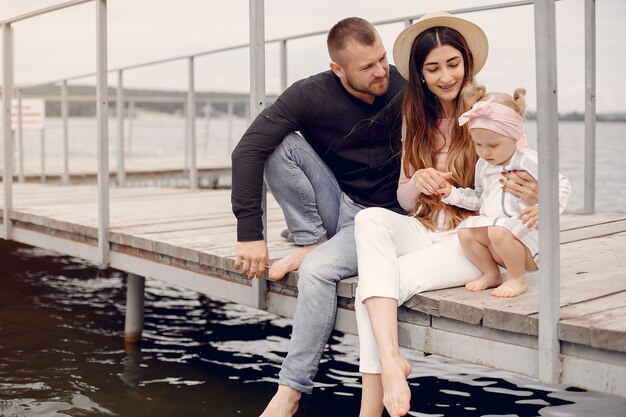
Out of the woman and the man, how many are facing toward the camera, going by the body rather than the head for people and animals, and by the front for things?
2

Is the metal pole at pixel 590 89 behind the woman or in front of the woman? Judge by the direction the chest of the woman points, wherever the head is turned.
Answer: behind

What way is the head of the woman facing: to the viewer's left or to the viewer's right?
to the viewer's right

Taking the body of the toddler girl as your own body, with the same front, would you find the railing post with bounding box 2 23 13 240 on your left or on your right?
on your right

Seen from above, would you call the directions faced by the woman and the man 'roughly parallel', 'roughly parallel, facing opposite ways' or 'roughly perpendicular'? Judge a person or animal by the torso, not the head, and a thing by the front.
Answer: roughly parallel

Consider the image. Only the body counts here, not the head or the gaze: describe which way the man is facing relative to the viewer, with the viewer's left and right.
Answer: facing the viewer

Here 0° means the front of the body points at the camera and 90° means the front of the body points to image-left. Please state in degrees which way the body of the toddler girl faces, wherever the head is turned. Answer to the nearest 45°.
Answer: approximately 45°

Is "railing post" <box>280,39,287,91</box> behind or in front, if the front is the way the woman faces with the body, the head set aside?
behind

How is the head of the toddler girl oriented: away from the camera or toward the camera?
toward the camera

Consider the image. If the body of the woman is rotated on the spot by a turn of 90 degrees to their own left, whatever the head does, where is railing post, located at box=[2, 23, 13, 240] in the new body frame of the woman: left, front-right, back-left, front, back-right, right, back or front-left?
back-left

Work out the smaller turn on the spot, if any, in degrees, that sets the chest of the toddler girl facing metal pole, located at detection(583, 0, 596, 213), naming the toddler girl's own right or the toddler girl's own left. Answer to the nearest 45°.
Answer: approximately 135° to the toddler girl's own right

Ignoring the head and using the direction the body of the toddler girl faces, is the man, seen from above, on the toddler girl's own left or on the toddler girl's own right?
on the toddler girl's own right
